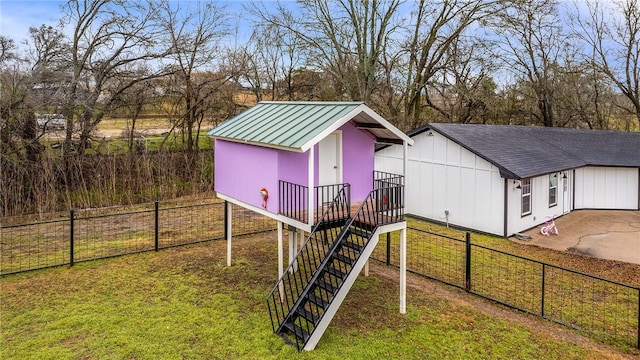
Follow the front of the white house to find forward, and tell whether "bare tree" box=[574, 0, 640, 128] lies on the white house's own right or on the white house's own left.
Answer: on the white house's own left

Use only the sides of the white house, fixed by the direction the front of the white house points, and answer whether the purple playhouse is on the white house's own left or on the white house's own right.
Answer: on the white house's own right

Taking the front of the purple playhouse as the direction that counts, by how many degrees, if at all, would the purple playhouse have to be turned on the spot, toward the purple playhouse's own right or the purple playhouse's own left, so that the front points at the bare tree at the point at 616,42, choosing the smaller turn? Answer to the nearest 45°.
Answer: approximately 90° to the purple playhouse's own left

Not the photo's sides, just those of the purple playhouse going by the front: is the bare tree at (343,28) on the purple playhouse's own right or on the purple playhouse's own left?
on the purple playhouse's own left

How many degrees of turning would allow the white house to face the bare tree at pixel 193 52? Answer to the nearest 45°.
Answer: approximately 135° to its right

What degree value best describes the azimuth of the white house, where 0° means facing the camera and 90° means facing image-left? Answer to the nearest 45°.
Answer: approximately 315°
